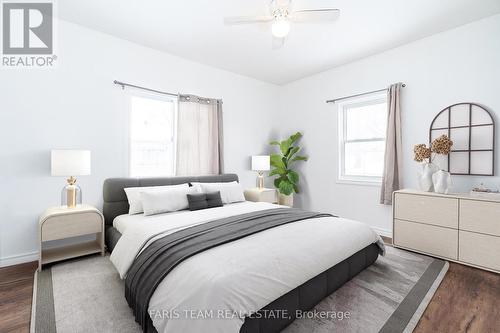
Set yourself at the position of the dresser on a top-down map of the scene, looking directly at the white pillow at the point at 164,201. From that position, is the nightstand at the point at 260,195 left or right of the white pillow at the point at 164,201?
right

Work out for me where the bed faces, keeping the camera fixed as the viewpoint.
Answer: facing the viewer and to the right of the viewer

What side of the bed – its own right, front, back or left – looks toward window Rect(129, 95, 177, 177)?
back

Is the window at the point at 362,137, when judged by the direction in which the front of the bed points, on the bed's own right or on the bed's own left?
on the bed's own left

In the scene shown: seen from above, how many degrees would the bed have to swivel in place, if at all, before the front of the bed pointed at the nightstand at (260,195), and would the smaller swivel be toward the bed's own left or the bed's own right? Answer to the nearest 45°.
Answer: approximately 135° to the bed's own left

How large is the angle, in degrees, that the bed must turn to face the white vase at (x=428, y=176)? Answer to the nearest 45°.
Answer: approximately 90° to its left

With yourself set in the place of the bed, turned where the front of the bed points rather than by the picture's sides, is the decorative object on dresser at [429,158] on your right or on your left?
on your left

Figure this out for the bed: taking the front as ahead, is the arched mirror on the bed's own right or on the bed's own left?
on the bed's own left

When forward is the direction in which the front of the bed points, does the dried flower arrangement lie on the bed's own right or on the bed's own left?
on the bed's own left

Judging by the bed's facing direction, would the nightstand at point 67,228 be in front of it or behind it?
behind

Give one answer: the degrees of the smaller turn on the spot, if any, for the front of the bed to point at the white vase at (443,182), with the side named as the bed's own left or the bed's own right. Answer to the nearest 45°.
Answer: approximately 90° to the bed's own left

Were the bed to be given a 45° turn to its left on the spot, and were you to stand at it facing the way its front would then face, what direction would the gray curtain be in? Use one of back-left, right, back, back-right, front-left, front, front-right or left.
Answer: front-left

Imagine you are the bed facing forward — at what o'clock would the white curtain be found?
The white curtain is roughly at 7 o'clock from the bed.

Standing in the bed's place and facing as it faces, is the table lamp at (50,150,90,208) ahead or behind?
behind
